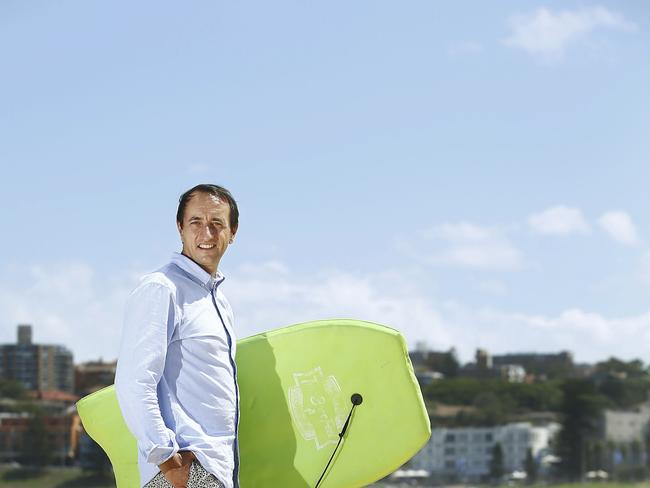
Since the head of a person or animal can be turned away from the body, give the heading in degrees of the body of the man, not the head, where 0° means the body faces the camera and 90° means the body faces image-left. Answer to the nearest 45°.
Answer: approximately 315°
